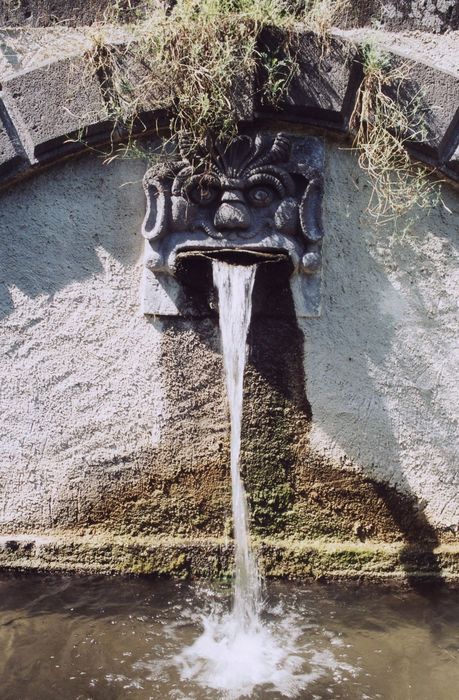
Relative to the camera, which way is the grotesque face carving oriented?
toward the camera
